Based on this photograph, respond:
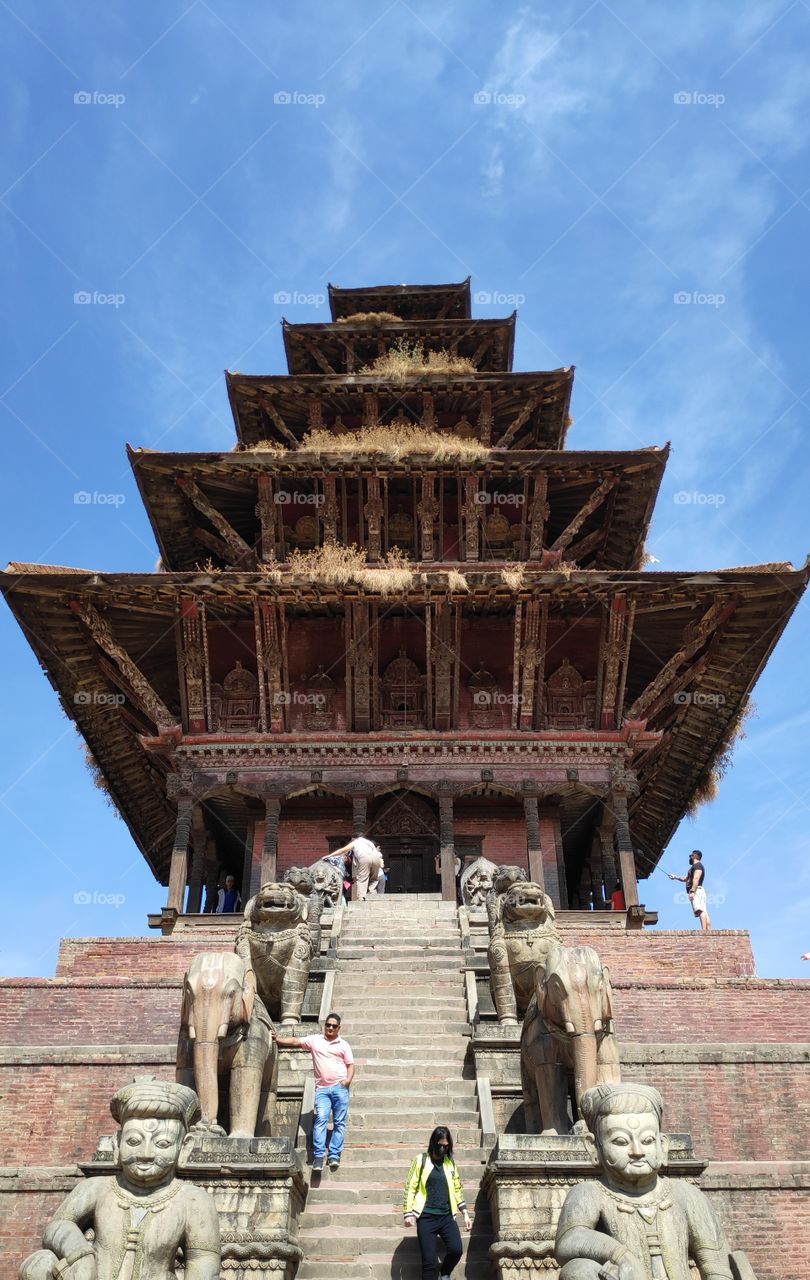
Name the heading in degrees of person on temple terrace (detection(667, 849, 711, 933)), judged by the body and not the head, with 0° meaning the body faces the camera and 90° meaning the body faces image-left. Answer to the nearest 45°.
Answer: approximately 90°

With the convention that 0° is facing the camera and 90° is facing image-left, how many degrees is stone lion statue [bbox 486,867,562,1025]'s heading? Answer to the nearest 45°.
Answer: approximately 0°

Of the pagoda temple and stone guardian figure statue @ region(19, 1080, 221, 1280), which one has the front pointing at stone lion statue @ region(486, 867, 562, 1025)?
the pagoda temple
